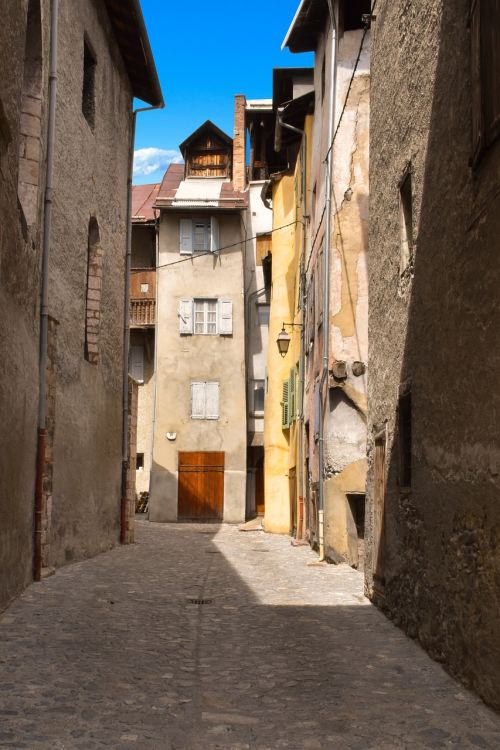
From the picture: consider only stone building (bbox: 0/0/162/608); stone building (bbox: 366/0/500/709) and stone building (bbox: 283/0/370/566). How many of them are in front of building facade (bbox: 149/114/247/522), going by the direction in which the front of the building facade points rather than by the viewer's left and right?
3

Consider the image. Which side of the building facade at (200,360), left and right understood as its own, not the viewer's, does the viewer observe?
front

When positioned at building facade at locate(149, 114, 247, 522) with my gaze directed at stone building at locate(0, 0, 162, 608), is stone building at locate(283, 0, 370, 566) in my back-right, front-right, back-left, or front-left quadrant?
front-left

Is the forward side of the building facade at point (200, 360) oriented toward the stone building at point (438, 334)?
yes

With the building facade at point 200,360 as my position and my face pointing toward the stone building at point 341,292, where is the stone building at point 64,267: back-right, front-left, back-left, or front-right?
front-right

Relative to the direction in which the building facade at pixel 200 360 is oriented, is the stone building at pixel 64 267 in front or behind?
in front

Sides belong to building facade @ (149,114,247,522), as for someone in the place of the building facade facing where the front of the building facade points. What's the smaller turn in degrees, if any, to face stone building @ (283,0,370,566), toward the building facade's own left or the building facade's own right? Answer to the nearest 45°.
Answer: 0° — it already faces it
